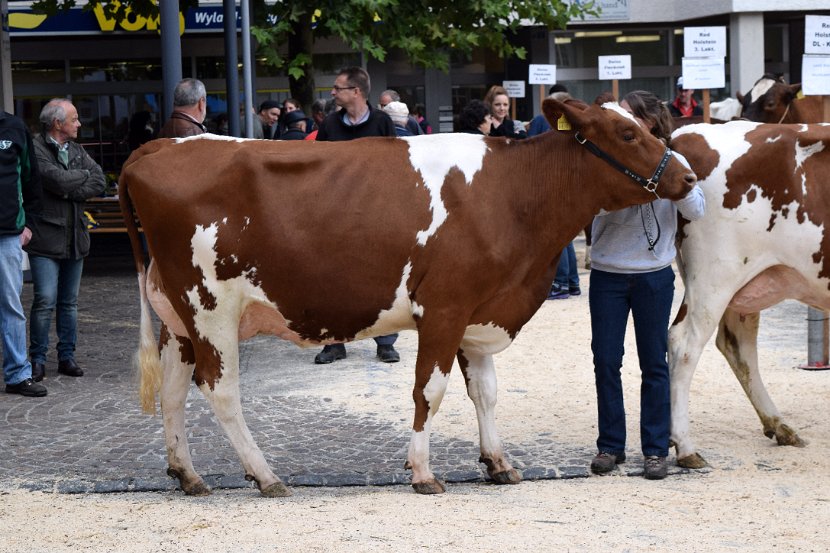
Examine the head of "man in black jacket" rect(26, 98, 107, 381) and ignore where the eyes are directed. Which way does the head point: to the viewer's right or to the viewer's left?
to the viewer's right

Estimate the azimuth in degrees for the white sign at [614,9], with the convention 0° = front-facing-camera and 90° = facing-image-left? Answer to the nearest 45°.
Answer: approximately 0°

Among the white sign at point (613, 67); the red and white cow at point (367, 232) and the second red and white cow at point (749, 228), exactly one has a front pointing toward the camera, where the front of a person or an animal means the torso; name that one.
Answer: the white sign

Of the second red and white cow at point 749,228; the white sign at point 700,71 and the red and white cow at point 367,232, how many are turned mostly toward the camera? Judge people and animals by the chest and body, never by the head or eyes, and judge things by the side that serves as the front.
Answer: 1

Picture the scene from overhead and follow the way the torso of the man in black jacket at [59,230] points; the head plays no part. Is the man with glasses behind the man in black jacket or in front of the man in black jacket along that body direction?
in front

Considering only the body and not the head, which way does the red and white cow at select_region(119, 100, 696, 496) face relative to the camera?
to the viewer's right
